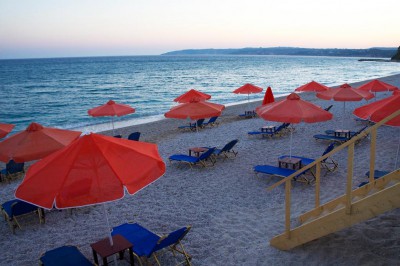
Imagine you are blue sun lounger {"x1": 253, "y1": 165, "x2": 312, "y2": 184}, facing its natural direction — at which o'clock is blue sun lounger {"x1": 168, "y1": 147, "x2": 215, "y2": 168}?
blue sun lounger {"x1": 168, "y1": 147, "x2": 215, "y2": 168} is roughly at 1 o'clock from blue sun lounger {"x1": 253, "y1": 165, "x2": 312, "y2": 184}.

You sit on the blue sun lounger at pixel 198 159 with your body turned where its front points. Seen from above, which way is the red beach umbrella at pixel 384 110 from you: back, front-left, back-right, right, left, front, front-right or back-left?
back-left

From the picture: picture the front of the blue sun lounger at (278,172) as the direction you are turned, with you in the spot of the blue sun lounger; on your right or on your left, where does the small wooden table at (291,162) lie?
on your right

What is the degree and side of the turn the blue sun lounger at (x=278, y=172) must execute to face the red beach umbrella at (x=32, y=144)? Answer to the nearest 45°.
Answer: approximately 45° to its left

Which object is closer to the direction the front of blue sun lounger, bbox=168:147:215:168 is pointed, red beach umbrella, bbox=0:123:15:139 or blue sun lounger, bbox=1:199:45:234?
the red beach umbrella

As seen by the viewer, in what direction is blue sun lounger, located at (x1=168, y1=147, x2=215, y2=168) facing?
to the viewer's left

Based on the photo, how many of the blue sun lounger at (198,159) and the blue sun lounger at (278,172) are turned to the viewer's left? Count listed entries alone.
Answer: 2

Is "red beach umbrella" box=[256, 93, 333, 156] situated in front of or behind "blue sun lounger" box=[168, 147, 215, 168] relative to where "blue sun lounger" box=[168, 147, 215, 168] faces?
behind

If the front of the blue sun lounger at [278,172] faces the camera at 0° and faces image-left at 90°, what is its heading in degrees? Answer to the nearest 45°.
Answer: approximately 90°
